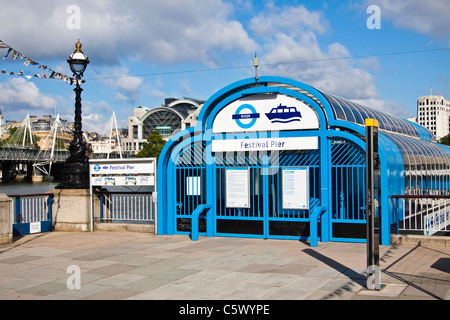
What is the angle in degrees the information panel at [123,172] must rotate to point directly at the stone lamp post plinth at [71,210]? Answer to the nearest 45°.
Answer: approximately 135° to its right

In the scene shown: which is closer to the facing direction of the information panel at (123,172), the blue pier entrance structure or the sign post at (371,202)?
the sign post

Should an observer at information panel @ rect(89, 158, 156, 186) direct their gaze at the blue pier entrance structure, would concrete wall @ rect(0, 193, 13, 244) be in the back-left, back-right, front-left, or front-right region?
back-right

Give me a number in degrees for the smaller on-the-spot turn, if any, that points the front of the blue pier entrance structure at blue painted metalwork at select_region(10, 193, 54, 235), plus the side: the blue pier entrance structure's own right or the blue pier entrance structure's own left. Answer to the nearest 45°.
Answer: approximately 45° to the blue pier entrance structure's own right

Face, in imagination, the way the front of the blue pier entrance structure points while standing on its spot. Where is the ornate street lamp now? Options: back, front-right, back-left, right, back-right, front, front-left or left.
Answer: front-right

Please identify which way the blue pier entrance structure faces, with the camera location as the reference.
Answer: facing the viewer and to the left of the viewer

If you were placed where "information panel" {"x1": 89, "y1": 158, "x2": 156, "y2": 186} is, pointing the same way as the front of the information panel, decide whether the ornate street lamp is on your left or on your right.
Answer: on your right

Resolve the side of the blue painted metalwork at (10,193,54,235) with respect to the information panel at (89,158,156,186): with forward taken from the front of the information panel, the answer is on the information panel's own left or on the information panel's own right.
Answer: on the information panel's own right

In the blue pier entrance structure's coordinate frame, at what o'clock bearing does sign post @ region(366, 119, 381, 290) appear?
The sign post is roughly at 10 o'clock from the blue pier entrance structure.

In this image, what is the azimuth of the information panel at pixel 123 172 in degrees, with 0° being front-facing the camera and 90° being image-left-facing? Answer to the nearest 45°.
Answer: approximately 0°

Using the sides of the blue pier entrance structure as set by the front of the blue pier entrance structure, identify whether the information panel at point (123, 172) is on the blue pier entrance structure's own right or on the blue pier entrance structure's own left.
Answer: on the blue pier entrance structure's own right

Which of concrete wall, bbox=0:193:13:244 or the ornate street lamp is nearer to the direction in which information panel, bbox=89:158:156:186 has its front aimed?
the concrete wall

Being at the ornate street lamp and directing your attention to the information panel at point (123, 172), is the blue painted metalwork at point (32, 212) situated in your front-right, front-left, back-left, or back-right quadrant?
back-right

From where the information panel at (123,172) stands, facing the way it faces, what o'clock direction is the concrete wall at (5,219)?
The concrete wall is roughly at 2 o'clock from the information panel.

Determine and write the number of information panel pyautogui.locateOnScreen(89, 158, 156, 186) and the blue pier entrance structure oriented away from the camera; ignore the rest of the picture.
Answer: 0
